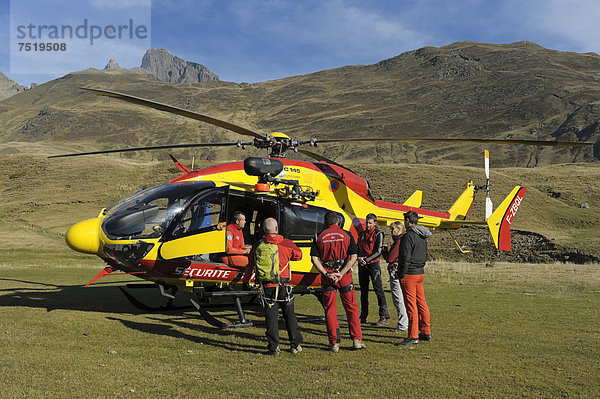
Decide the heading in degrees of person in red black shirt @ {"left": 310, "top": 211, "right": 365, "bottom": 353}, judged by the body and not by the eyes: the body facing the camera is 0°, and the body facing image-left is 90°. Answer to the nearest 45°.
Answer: approximately 180°

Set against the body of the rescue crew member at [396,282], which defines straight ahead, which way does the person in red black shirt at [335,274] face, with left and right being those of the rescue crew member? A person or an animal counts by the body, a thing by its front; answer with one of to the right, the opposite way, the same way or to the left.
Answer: to the right

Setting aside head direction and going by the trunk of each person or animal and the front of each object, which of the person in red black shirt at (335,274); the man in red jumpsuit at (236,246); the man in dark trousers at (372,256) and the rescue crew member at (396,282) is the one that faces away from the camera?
the person in red black shirt at (335,274)

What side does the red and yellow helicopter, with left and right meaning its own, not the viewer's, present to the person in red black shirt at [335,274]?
left

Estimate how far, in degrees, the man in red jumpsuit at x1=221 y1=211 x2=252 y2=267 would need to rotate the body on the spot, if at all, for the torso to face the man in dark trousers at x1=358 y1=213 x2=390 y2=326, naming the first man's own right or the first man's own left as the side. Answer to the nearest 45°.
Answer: approximately 45° to the first man's own left

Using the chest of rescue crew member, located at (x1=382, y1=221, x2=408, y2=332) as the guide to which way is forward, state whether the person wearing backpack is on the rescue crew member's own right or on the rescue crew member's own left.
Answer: on the rescue crew member's own left

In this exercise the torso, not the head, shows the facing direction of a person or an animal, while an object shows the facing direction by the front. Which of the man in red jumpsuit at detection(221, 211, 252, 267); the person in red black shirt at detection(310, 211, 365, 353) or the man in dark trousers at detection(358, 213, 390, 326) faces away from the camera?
the person in red black shirt at detection(310, 211, 365, 353)

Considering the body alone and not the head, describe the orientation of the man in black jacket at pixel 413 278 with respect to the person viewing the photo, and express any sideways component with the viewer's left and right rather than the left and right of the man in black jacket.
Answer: facing away from the viewer and to the left of the viewer

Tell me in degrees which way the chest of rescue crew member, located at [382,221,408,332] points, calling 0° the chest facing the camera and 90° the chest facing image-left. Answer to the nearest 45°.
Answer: approximately 90°

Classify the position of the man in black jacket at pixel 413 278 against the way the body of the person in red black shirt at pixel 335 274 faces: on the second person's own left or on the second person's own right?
on the second person's own right

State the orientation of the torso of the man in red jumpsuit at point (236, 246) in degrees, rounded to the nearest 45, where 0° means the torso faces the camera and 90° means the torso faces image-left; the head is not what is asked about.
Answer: approximately 315°

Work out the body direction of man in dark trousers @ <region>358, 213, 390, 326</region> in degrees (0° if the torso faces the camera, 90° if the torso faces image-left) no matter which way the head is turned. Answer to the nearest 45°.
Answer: approximately 45°

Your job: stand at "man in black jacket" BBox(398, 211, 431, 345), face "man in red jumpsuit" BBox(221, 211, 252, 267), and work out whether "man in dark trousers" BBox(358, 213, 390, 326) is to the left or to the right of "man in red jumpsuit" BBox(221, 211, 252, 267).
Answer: right
